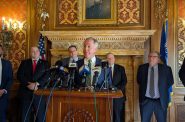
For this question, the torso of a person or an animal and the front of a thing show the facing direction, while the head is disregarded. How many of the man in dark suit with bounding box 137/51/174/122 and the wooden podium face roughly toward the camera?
2

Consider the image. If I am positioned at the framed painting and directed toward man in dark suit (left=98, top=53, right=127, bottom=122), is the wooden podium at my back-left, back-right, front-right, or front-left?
front-right

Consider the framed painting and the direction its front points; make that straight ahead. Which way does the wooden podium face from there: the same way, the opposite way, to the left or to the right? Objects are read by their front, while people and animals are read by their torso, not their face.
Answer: the same way

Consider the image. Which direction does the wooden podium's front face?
toward the camera

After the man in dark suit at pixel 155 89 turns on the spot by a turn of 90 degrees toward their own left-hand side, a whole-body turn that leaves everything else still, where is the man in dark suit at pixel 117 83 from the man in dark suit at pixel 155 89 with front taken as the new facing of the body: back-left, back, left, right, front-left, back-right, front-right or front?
back

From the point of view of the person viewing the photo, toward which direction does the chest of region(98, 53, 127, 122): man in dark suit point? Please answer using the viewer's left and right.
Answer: facing the viewer and to the left of the viewer

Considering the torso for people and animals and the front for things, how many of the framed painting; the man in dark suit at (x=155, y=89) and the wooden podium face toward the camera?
3

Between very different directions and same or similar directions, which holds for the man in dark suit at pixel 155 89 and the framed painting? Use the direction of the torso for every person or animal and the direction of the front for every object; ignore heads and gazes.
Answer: same or similar directions

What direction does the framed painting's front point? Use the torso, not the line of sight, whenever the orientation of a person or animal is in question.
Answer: toward the camera

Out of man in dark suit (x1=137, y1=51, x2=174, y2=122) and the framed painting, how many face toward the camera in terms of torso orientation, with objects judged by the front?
2

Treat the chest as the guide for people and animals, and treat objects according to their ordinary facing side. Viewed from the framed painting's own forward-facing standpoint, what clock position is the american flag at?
The american flag is roughly at 3 o'clock from the framed painting.

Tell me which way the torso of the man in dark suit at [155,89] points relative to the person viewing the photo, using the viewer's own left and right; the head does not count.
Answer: facing the viewer
